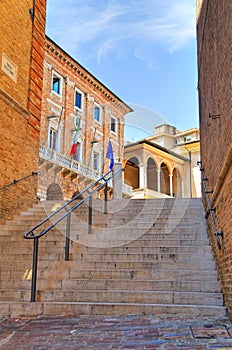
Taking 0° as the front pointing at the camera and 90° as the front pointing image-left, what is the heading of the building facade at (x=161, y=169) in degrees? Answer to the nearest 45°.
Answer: approximately 315°

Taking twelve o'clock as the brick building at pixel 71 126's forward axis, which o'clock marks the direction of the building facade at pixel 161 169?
The building facade is roughly at 9 o'clock from the brick building.

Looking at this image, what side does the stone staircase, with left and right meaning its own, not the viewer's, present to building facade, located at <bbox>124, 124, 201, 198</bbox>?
back

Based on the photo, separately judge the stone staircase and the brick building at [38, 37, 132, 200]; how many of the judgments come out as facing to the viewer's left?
0

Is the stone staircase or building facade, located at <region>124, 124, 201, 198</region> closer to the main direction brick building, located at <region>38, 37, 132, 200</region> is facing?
the stone staircase

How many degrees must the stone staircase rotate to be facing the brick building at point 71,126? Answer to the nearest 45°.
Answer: approximately 180°

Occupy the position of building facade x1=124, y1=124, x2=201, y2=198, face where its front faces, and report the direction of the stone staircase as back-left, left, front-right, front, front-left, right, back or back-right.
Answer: front-right
